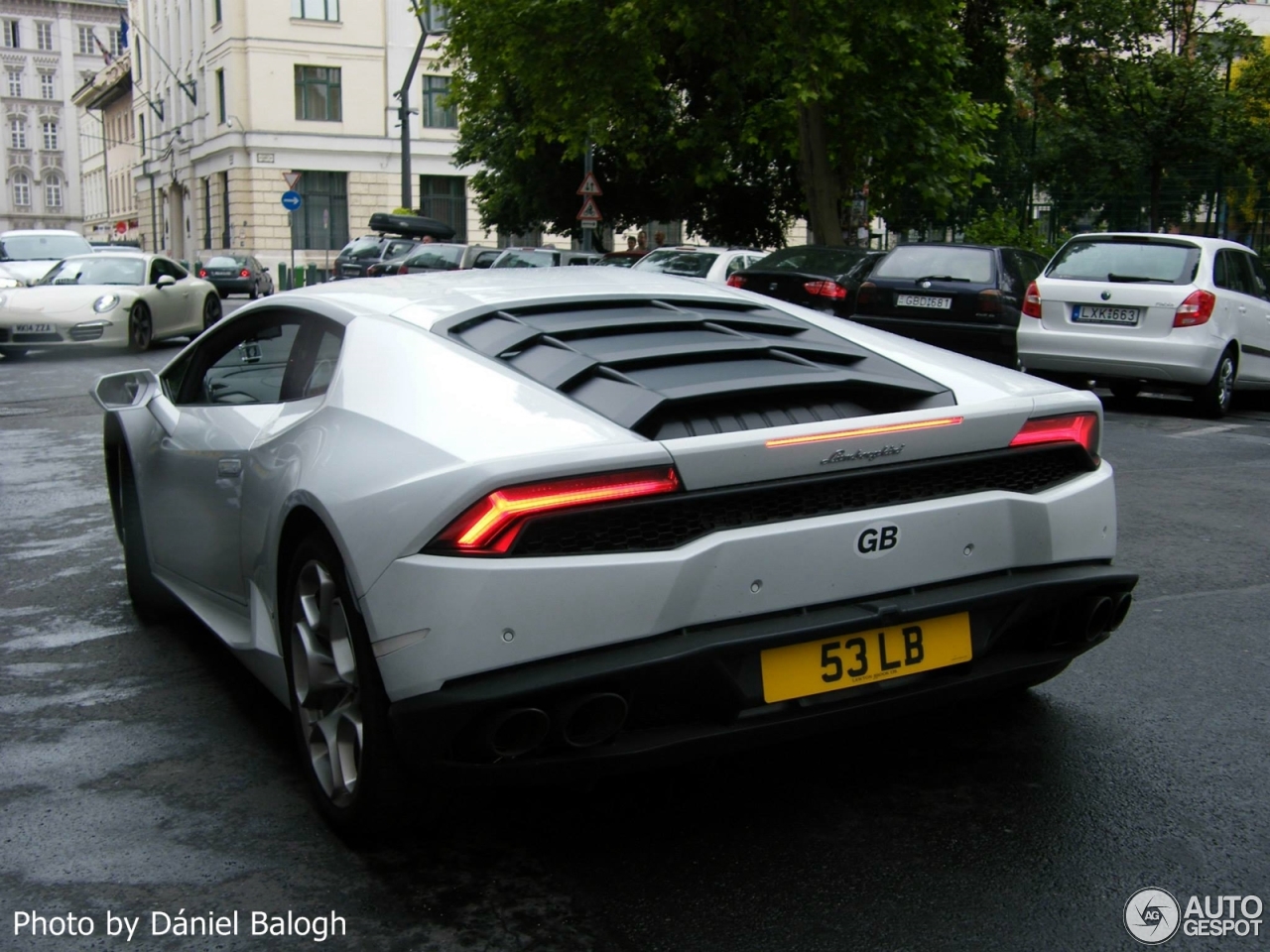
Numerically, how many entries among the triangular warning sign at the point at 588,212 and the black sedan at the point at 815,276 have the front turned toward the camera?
1

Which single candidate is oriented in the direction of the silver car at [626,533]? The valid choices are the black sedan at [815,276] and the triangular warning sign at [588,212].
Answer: the triangular warning sign

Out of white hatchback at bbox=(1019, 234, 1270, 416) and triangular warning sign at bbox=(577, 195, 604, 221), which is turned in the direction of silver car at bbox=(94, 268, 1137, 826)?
the triangular warning sign

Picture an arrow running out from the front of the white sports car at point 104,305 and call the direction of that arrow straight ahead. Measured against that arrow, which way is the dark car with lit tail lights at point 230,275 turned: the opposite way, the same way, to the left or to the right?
the opposite way

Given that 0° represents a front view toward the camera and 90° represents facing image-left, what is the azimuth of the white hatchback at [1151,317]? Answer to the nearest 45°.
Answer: approximately 225°

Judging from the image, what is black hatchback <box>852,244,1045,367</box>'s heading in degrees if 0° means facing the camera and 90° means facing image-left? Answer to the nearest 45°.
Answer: approximately 225°

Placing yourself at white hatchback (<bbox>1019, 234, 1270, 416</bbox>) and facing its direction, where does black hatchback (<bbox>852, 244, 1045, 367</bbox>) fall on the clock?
The black hatchback is roughly at 9 o'clock from the white hatchback.

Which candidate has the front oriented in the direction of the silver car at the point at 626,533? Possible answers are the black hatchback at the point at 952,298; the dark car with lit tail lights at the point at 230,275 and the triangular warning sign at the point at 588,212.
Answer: the triangular warning sign

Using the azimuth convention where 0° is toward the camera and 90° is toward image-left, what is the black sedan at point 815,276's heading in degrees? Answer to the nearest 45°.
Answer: approximately 225°

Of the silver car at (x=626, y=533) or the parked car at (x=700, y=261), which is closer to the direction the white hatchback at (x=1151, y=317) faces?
the parked car

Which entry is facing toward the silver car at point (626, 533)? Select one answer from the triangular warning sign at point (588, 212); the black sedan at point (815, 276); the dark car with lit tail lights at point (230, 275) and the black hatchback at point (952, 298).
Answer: the triangular warning sign

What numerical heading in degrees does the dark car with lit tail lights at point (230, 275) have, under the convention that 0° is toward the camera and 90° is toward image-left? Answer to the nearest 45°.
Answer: approximately 225°

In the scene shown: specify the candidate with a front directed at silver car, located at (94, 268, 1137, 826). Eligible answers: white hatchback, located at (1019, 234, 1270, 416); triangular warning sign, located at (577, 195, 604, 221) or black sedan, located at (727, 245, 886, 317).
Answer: the triangular warning sign

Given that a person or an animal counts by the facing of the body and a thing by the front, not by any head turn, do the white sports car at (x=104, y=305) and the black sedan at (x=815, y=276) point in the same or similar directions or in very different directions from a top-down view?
very different directions

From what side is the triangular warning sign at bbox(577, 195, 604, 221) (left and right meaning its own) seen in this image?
front

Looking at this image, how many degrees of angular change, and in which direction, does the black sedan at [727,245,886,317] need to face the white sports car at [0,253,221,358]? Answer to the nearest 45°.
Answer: approximately 135° to its left

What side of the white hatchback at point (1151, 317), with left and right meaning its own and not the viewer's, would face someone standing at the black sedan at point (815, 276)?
left
